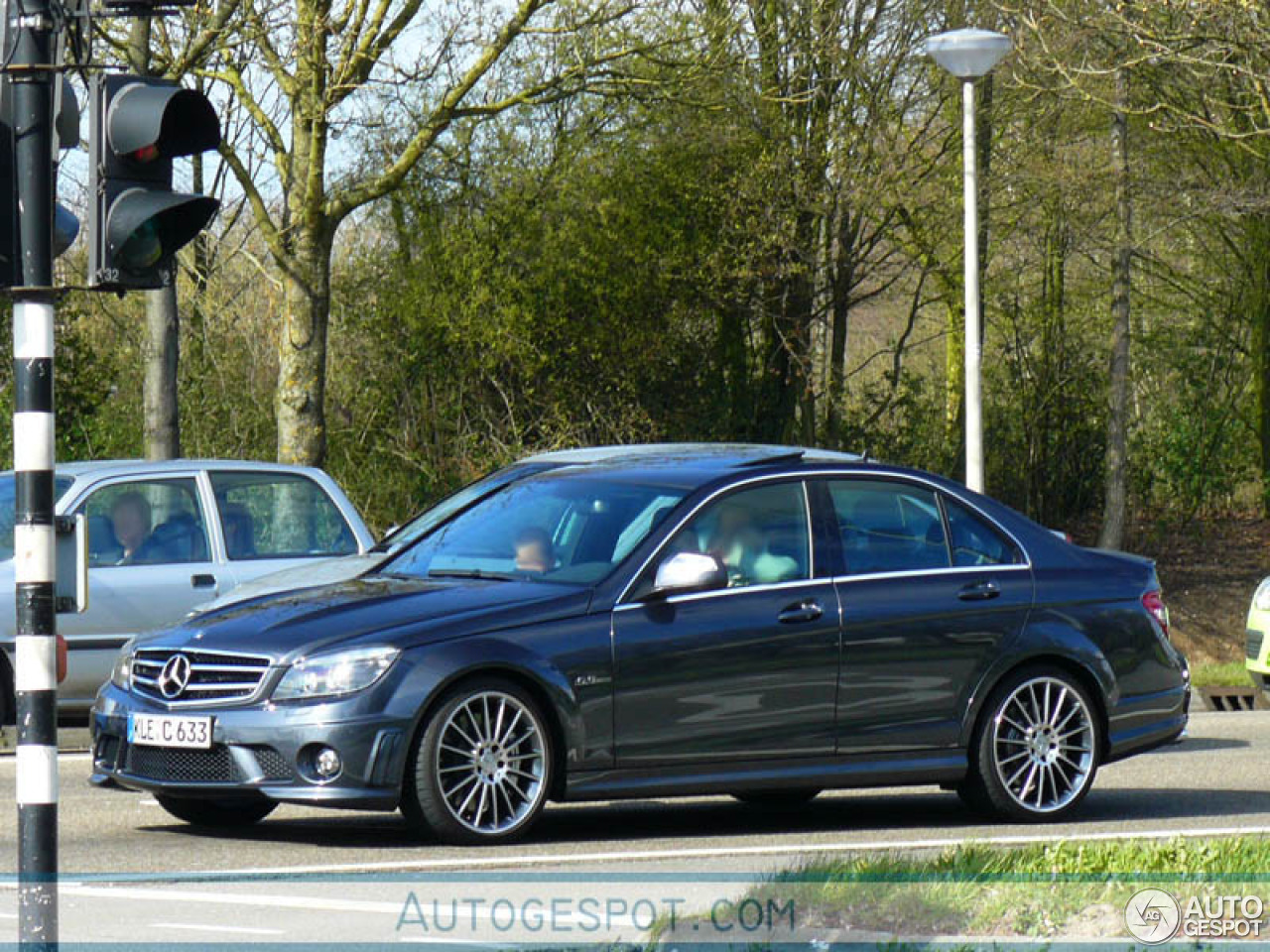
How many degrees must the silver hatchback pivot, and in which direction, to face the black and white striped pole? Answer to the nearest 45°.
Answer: approximately 90° to its left

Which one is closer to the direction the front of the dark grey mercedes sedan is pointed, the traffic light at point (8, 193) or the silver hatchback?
the traffic light

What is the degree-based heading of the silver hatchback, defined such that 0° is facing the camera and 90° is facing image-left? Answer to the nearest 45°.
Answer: approximately 90°

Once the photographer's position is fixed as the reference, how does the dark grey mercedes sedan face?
facing the viewer and to the left of the viewer

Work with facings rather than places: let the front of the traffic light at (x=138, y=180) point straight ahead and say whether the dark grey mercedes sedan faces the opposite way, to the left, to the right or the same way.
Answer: to the right

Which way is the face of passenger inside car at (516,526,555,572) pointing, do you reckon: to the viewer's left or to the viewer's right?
to the viewer's left

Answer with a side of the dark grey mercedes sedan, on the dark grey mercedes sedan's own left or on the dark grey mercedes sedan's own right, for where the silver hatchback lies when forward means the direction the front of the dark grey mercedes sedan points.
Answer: on the dark grey mercedes sedan's own right

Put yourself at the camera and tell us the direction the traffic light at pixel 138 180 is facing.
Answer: facing the viewer and to the right of the viewer

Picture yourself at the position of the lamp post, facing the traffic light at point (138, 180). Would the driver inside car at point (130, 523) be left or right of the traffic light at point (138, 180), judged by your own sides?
right

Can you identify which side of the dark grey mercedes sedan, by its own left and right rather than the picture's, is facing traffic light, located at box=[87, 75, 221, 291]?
front
